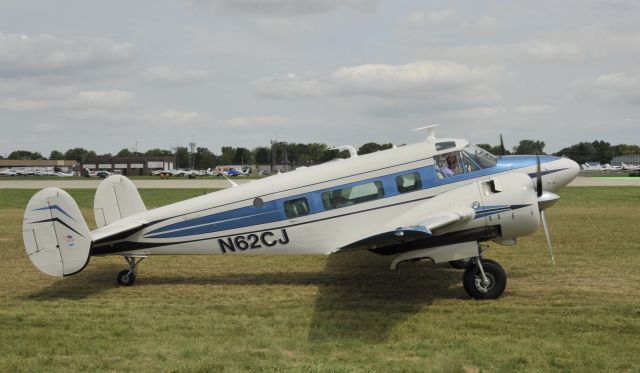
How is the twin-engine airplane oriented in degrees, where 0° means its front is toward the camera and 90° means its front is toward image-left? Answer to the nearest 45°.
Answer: approximately 270°

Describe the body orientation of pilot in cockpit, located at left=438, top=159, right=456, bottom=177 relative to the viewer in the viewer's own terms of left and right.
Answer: facing to the right of the viewer
